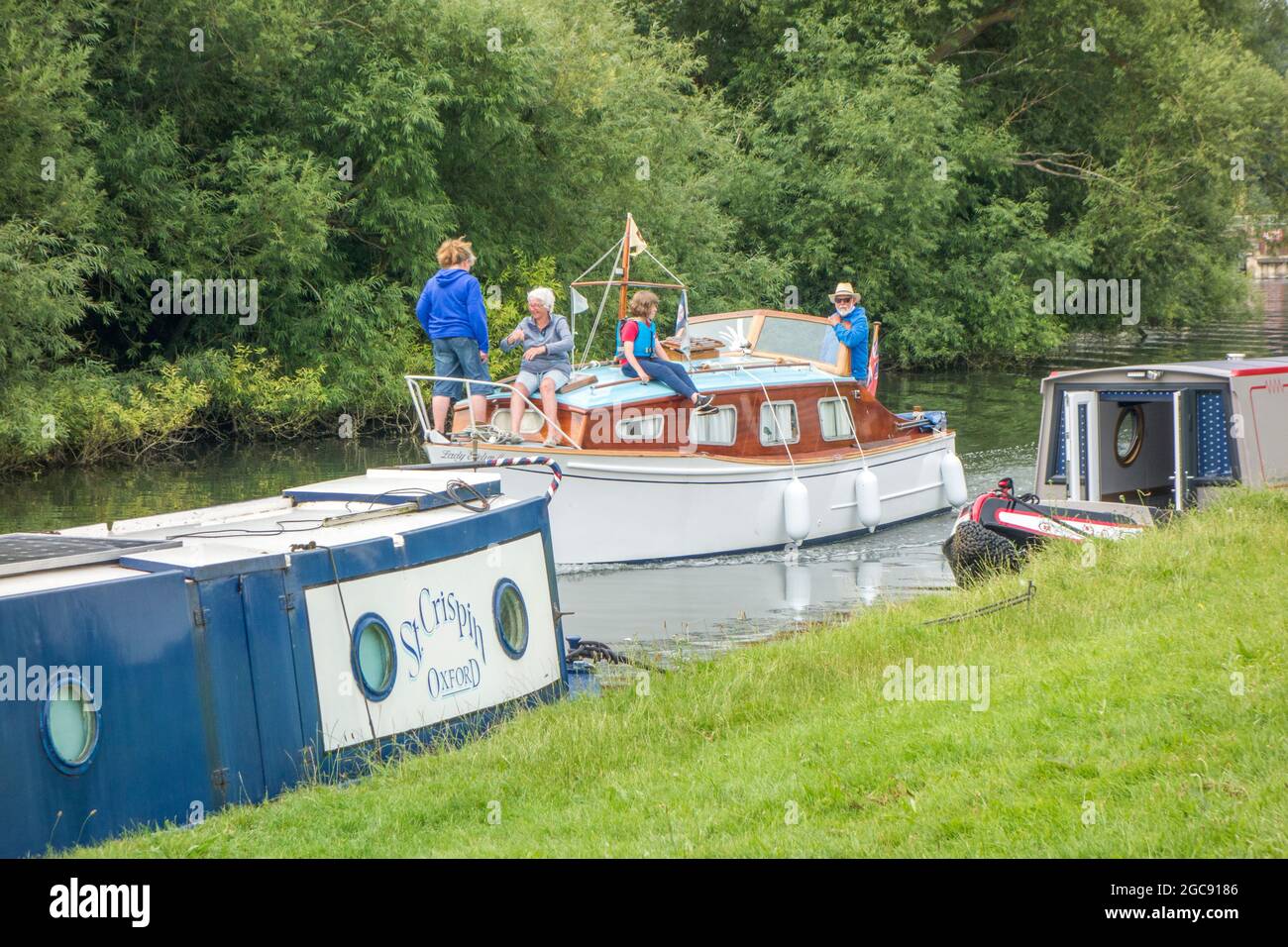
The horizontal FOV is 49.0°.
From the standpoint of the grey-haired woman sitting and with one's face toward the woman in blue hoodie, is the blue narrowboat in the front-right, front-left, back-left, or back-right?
front-left

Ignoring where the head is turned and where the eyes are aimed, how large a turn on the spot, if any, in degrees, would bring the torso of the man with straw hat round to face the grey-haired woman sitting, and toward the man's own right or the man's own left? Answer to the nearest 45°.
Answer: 0° — they already face them

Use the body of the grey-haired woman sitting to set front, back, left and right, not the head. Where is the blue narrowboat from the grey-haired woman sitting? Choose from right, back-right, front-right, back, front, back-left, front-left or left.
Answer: front-left

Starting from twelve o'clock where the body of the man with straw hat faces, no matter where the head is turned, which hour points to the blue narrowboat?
The blue narrowboat is roughly at 11 o'clock from the man with straw hat.

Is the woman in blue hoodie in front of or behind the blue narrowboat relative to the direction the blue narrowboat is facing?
behind

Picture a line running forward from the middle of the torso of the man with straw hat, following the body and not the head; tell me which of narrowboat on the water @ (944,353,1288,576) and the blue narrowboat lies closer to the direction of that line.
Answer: the blue narrowboat

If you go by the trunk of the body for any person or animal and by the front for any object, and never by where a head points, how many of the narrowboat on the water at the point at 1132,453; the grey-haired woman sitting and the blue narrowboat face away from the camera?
0

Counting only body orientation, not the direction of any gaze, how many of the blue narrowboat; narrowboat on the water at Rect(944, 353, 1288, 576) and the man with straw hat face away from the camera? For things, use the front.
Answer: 0

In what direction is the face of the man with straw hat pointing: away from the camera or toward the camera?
toward the camera

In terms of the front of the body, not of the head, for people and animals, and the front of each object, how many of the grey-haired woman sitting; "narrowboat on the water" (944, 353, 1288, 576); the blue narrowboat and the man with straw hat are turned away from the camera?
0

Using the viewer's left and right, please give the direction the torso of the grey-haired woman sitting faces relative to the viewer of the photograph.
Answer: facing the viewer and to the left of the viewer

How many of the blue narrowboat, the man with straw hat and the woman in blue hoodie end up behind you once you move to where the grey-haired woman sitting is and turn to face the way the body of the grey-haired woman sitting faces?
1

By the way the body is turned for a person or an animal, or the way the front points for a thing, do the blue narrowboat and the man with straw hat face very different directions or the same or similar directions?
same or similar directions
